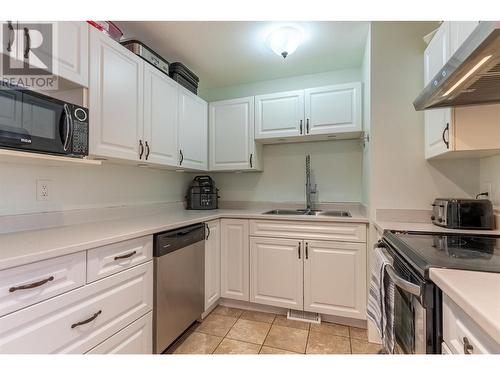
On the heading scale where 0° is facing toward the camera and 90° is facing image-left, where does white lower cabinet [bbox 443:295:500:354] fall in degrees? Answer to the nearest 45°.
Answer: approximately 45°

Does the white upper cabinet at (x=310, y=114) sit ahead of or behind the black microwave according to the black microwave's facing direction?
ahead

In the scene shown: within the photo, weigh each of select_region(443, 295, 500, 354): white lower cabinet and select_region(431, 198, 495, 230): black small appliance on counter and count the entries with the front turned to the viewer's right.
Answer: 0

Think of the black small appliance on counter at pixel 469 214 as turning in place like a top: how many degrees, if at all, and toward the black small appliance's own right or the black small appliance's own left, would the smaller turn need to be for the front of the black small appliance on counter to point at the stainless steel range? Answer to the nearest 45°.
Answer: approximately 45° to the black small appliance's own left

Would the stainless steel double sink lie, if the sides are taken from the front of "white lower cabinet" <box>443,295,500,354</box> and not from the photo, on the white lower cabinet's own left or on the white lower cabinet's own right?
on the white lower cabinet's own right

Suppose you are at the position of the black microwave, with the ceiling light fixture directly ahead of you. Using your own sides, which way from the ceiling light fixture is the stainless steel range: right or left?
right

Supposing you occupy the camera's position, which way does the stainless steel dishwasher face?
facing the viewer and to the right of the viewer
